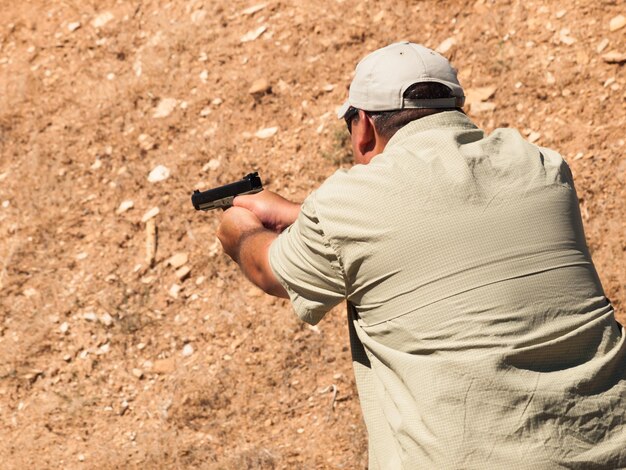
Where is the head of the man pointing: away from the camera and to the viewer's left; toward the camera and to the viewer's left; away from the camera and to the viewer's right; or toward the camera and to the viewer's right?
away from the camera and to the viewer's left

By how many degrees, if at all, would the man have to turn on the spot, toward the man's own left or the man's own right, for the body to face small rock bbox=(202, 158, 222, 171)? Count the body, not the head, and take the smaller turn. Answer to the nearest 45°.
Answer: approximately 45° to the man's own right

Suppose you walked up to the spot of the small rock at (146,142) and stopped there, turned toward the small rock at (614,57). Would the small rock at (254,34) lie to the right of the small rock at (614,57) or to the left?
left

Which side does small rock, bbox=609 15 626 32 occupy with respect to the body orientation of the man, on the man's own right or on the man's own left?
on the man's own right

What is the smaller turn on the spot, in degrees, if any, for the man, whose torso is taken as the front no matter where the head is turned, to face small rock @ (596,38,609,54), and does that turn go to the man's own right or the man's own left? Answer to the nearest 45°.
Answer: approximately 45° to the man's own right

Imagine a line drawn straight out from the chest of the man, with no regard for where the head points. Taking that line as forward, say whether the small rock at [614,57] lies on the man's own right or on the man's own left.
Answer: on the man's own right

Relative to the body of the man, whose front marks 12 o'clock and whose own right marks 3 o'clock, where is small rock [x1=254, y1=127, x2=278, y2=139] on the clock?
The small rock is roughly at 1 o'clock from the man.

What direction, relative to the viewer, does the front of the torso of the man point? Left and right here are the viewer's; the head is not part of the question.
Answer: facing away from the viewer and to the left of the viewer

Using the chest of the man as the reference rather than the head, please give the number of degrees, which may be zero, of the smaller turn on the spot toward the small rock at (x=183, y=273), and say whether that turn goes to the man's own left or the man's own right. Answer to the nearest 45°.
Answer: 0° — they already face it

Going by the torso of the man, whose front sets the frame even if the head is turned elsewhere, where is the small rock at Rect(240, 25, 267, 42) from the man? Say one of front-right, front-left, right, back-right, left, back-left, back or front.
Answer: front-right

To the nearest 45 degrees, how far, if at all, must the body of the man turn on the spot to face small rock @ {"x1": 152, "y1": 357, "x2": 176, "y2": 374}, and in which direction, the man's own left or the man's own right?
0° — they already face it

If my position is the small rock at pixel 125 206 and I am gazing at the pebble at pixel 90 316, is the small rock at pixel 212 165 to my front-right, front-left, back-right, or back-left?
back-left
